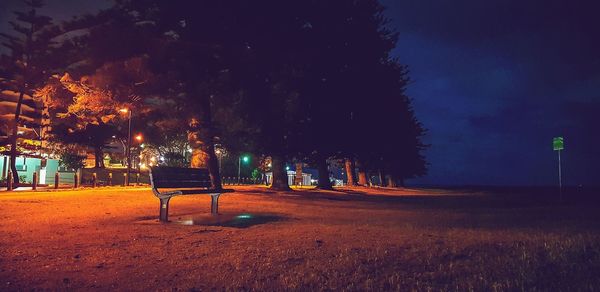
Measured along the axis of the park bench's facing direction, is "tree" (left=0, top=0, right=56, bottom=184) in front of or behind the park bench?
behind

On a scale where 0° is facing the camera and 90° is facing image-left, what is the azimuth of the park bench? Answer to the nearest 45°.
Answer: approximately 315°
